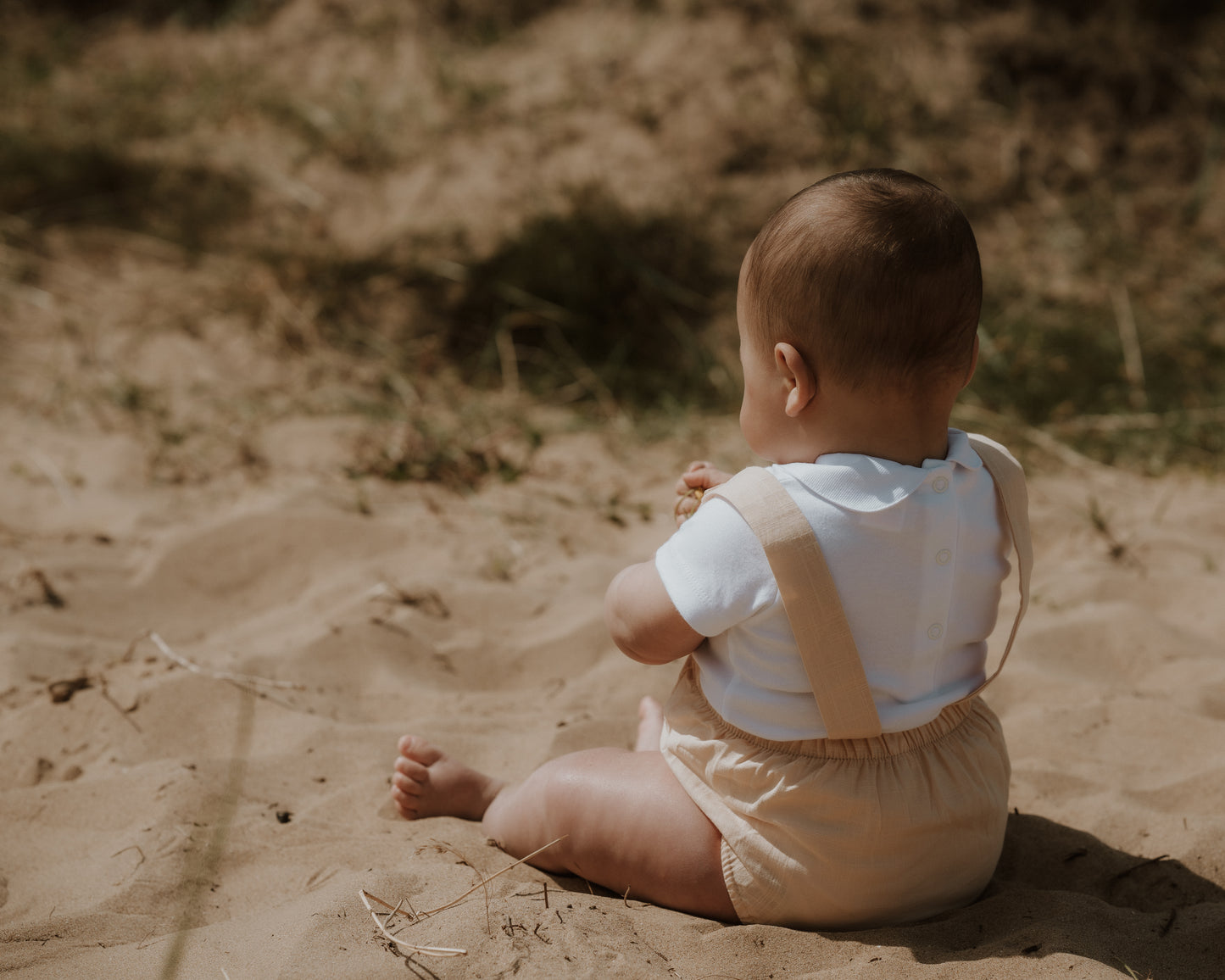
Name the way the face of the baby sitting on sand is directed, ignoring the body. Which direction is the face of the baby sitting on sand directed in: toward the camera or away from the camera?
away from the camera

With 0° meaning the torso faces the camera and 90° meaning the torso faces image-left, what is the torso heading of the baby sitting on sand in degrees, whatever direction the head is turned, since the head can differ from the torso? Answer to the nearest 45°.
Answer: approximately 135°

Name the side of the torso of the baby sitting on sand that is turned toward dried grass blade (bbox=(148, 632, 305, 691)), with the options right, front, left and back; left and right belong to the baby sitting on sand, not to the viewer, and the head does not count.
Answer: front
